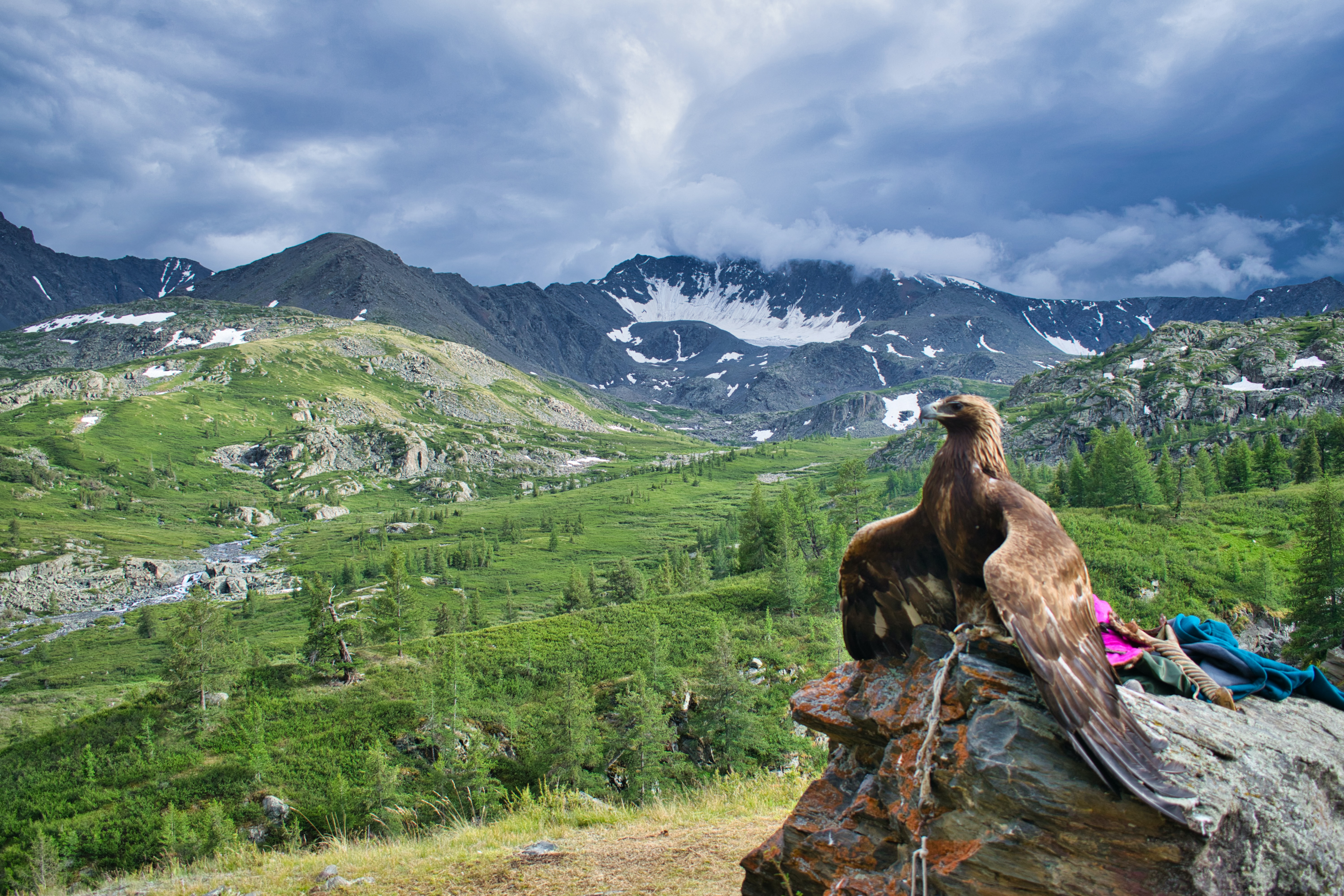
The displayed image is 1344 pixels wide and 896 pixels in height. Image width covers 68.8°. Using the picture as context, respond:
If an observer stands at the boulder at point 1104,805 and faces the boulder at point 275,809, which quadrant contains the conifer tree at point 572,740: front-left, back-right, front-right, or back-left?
front-right

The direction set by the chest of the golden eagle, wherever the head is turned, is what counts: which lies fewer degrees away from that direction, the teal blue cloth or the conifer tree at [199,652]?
the conifer tree

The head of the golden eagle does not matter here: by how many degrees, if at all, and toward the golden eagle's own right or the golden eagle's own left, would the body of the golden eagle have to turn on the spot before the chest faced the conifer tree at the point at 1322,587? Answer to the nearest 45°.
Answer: approximately 135° to the golden eagle's own right
